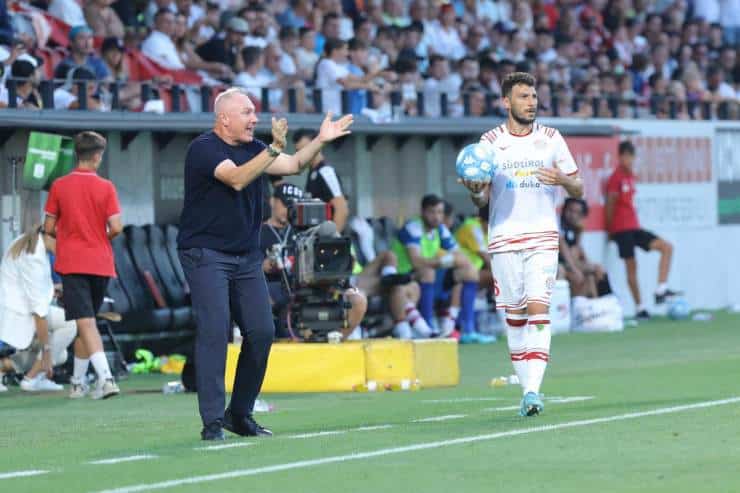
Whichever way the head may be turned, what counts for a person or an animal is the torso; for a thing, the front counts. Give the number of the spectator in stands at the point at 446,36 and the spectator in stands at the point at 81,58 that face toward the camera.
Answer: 2

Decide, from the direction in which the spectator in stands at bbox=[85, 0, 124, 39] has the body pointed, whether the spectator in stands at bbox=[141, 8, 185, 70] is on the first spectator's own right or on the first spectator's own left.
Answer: on the first spectator's own left

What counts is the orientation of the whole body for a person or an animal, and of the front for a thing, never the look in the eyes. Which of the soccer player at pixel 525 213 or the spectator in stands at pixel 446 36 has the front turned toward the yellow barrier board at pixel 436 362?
the spectator in stands
